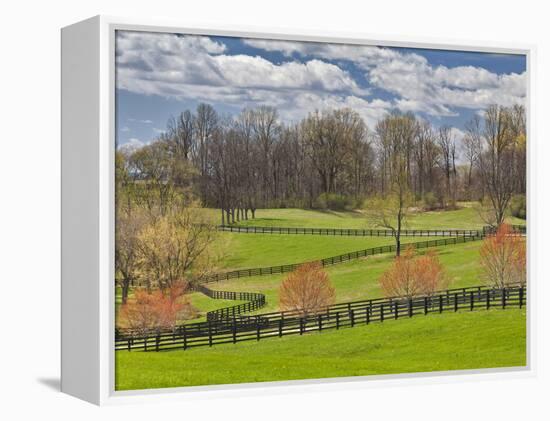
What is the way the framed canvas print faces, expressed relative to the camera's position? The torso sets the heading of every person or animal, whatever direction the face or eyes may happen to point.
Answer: facing the viewer and to the right of the viewer
